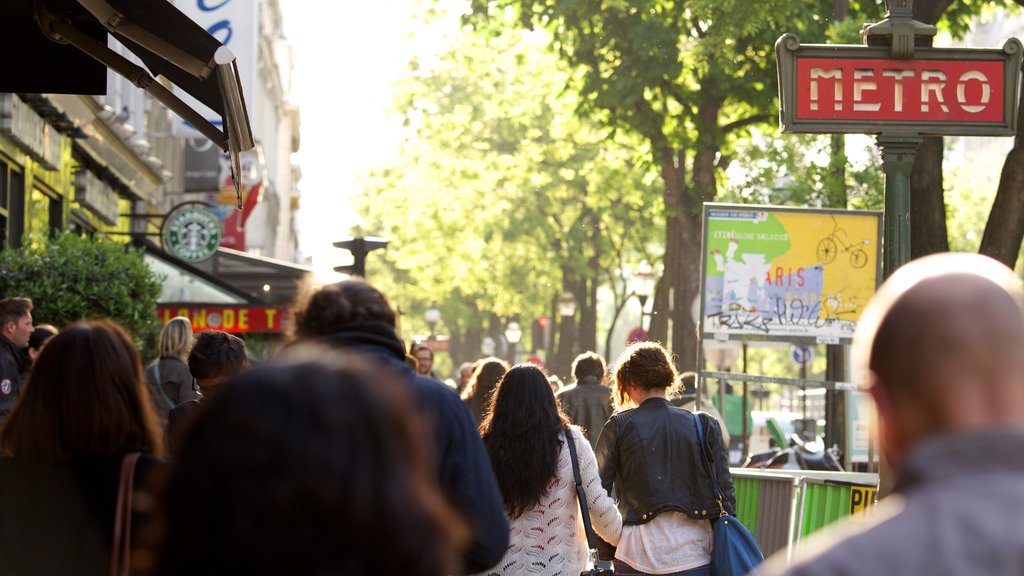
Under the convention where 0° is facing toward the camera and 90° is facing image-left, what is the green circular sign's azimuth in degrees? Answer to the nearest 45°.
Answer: approximately 0°

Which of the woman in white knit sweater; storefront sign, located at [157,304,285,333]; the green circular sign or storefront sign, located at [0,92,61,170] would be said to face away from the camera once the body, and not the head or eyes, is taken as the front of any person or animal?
the woman in white knit sweater

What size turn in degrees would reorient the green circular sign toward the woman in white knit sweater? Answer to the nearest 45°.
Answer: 0° — it already faces them

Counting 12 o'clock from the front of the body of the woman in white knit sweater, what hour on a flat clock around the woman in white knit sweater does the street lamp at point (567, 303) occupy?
The street lamp is roughly at 12 o'clock from the woman in white knit sweater.

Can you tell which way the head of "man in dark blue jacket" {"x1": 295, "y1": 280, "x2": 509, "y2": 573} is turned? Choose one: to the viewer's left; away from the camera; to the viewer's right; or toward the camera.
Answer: away from the camera

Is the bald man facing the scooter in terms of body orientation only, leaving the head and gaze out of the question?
yes

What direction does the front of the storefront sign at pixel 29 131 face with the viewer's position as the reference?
facing to the right of the viewer

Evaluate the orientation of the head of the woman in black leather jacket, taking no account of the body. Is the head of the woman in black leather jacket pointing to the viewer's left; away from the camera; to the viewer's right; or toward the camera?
away from the camera

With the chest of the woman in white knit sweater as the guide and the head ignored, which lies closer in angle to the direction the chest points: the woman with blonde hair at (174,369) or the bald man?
the woman with blonde hair

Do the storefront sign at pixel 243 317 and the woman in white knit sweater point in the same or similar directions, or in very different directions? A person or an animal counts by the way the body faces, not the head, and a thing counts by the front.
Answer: very different directions

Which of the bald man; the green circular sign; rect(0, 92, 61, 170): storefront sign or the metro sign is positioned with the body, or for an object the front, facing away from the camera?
the bald man

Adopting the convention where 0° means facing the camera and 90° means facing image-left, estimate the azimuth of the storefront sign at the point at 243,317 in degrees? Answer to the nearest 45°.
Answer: approximately 0°

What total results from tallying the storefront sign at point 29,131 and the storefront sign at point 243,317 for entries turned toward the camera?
1

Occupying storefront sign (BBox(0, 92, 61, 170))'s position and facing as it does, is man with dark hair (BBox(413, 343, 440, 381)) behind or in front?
in front

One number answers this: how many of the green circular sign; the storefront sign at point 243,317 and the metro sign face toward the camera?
3

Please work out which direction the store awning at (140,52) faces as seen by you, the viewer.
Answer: facing to the right of the viewer

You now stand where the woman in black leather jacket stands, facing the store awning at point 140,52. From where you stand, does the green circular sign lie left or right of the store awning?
right

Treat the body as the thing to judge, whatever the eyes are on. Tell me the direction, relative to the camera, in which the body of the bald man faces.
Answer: away from the camera

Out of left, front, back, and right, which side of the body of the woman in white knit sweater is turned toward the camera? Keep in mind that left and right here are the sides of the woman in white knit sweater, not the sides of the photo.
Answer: back
